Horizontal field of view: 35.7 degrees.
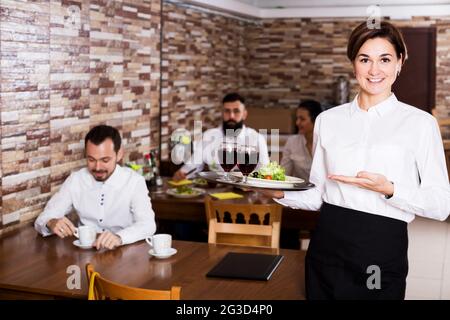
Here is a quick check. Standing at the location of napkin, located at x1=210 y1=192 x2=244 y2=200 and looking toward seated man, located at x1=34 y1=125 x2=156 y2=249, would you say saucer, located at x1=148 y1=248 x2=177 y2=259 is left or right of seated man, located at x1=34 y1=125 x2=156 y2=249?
left

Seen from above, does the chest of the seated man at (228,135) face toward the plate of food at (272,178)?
yes

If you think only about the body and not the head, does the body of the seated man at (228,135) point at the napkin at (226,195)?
yes

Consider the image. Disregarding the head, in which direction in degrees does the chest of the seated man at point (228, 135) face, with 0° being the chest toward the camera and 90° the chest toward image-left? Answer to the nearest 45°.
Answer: approximately 0°

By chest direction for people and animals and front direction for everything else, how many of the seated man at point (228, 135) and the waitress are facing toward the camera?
2

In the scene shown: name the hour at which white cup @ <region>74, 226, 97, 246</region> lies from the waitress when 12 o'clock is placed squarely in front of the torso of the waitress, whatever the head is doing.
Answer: The white cup is roughly at 4 o'clock from the waitress.

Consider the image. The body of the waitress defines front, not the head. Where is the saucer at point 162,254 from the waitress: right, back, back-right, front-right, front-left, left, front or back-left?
back-right
